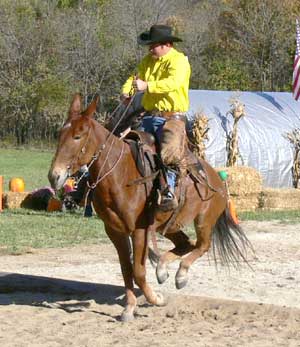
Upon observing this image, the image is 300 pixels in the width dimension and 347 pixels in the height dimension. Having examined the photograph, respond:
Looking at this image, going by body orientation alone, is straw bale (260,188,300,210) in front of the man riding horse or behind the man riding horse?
behind

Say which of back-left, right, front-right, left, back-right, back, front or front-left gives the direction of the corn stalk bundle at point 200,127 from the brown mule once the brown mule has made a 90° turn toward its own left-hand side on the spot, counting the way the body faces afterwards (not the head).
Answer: back-left

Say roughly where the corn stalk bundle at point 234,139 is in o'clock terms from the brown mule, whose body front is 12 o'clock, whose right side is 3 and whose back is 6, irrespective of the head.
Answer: The corn stalk bundle is roughly at 5 o'clock from the brown mule.

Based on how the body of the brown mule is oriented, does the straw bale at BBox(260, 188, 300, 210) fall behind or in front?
behind

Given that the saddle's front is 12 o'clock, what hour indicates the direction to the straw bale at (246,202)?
The straw bale is roughly at 5 o'clock from the saddle.

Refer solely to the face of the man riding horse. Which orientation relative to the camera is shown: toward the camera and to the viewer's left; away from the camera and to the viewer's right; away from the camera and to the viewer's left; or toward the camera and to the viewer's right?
toward the camera and to the viewer's left

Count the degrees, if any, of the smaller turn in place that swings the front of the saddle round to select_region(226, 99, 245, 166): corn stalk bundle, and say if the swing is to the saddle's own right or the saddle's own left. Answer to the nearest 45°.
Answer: approximately 135° to the saddle's own right

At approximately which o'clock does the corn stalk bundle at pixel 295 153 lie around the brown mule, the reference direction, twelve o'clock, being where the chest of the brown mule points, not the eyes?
The corn stalk bundle is roughly at 5 o'clock from the brown mule.

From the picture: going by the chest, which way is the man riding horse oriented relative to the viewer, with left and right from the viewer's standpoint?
facing the viewer and to the left of the viewer
